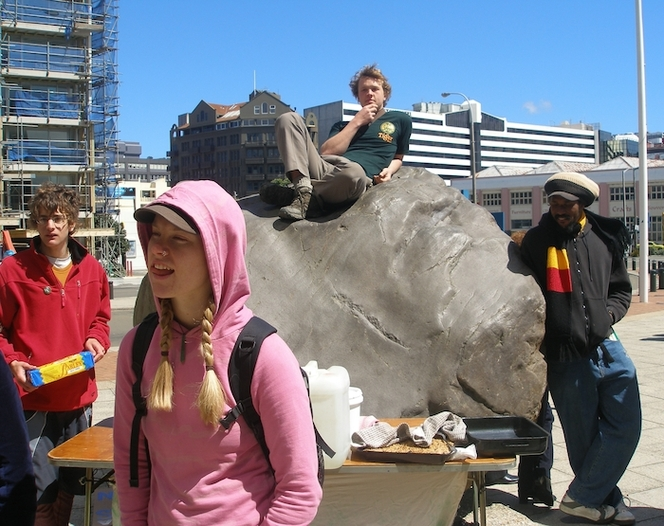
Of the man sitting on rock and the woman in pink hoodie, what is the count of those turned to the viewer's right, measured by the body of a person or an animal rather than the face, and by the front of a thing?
0

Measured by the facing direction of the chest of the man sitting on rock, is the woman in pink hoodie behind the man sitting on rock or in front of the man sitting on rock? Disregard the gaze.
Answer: in front

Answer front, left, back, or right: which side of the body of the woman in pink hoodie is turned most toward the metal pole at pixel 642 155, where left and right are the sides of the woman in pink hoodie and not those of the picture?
back

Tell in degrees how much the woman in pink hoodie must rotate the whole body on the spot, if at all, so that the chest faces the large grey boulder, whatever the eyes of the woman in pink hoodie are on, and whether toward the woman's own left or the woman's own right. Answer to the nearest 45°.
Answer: approximately 180°

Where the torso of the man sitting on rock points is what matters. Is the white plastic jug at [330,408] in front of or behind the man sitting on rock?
in front

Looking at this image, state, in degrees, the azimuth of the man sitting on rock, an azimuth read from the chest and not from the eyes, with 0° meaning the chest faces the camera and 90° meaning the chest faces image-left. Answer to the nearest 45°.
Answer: approximately 45°

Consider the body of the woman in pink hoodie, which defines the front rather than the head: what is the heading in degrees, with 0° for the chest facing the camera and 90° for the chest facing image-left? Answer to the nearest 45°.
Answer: approximately 45°

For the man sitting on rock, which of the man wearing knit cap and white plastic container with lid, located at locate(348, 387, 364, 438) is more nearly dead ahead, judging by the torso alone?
the white plastic container with lid
